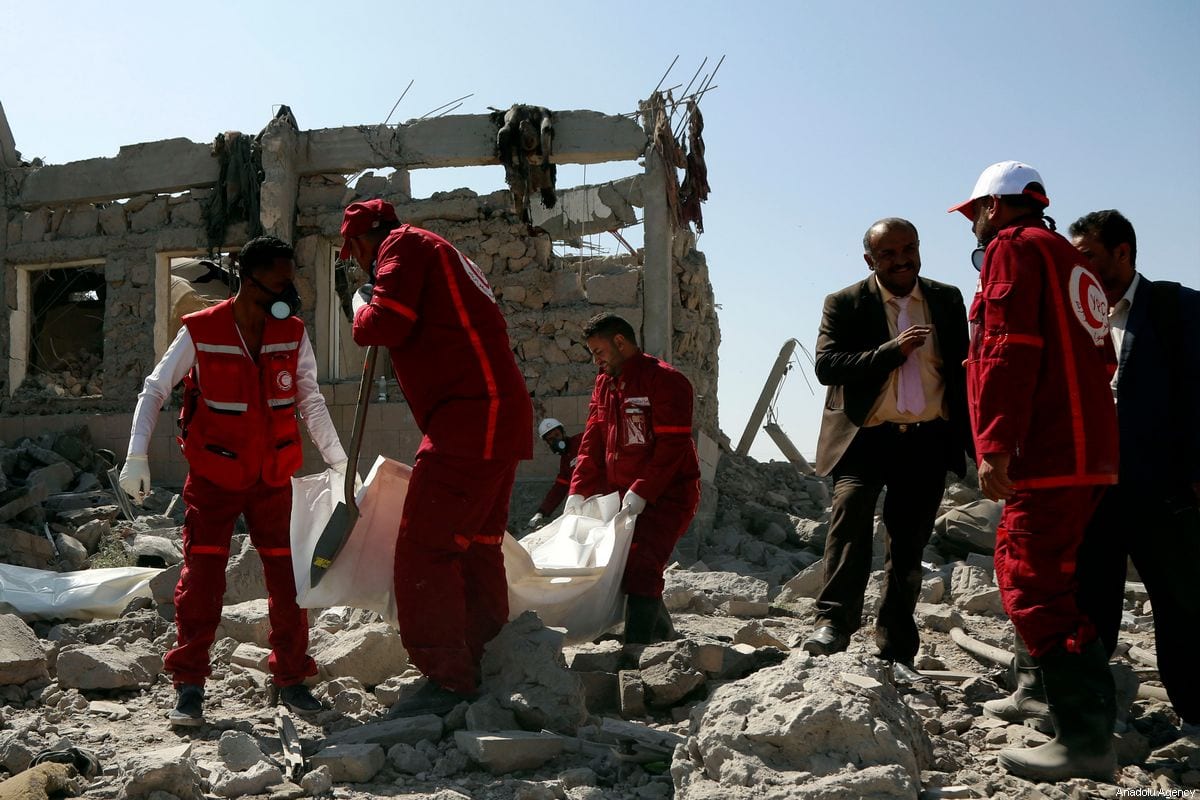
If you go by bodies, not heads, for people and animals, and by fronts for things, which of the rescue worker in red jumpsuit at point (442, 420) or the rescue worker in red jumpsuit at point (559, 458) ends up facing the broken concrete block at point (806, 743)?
the rescue worker in red jumpsuit at point (559, 458)

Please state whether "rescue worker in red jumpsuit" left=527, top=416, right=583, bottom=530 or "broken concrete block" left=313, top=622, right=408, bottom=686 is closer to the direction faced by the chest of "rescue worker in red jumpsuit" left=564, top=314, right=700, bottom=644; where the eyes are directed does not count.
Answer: the broken concrete block

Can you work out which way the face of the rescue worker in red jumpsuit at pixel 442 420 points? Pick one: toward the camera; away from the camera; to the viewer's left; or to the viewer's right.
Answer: to the viewer's left

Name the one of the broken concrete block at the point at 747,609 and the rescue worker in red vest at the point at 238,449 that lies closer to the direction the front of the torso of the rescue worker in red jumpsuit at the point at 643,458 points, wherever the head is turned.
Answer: the rescue worker in red vest

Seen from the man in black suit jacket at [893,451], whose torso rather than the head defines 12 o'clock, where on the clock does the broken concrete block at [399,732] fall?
The broken concrete block is roughly at 2 o'clock from the man in black suit jacket.

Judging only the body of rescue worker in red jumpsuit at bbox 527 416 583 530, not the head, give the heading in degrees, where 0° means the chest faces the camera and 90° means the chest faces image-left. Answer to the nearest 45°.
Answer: approximately 0°
